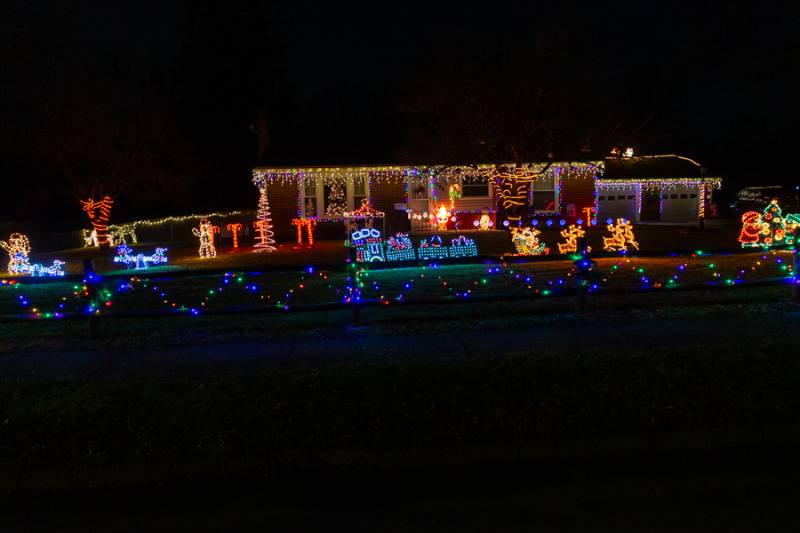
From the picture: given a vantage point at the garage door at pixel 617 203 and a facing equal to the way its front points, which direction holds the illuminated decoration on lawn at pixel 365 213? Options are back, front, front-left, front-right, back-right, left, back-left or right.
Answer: front-right

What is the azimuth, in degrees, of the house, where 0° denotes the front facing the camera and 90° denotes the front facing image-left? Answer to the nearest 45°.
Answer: approximately 0°

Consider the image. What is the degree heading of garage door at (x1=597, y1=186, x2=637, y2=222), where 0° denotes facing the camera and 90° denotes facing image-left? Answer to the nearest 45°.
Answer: approximately 0°

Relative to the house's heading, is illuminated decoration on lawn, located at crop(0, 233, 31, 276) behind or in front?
in front

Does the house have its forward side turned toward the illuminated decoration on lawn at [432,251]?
yes

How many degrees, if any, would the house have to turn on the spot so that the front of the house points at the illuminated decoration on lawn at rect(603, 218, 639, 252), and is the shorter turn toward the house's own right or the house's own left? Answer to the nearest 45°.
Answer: approximately 45° to the house's own left

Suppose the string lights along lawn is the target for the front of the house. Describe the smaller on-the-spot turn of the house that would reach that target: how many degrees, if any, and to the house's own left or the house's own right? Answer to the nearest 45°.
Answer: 0° — it already faces it

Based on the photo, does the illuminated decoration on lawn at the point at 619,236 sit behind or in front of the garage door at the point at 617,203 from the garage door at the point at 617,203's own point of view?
in front

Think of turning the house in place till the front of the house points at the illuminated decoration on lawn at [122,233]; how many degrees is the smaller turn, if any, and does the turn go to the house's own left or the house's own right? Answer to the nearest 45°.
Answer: approximately 90° to the house's own right

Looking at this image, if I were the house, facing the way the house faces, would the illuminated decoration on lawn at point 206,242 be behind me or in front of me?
in front

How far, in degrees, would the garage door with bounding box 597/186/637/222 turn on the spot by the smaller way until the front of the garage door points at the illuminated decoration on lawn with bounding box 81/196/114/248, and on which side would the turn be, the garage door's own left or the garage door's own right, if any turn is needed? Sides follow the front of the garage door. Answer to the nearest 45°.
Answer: approximately 45° to the garage door's own right
